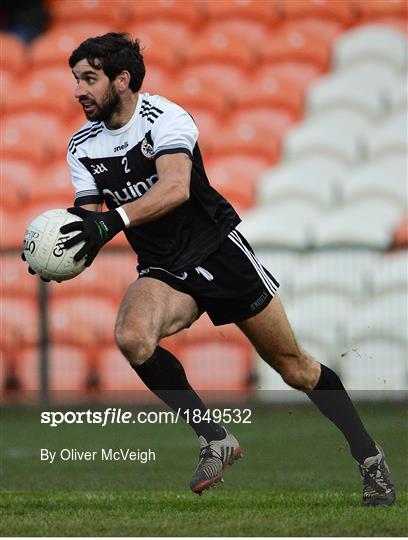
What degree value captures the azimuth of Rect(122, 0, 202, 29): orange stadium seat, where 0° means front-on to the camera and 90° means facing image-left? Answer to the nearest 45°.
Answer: approximately 0°

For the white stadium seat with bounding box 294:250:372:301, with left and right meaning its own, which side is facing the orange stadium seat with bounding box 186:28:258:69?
back

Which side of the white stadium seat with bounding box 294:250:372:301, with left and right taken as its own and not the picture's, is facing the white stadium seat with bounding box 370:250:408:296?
left

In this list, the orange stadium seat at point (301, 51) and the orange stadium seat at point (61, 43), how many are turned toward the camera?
2

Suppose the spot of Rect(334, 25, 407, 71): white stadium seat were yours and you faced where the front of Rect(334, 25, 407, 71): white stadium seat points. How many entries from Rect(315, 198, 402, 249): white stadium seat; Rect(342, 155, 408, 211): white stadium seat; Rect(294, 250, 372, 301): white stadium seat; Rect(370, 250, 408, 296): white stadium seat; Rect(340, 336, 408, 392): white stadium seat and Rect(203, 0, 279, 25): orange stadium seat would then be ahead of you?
5

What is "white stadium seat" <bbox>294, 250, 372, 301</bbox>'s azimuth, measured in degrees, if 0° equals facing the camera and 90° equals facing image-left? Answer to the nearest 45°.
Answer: approximately 0°

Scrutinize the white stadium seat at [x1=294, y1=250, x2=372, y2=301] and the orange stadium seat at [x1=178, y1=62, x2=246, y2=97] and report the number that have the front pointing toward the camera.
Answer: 2

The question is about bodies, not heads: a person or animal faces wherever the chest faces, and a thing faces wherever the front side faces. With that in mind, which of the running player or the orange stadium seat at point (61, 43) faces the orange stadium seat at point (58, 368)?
the orange stadium seat at point (61, 43)
